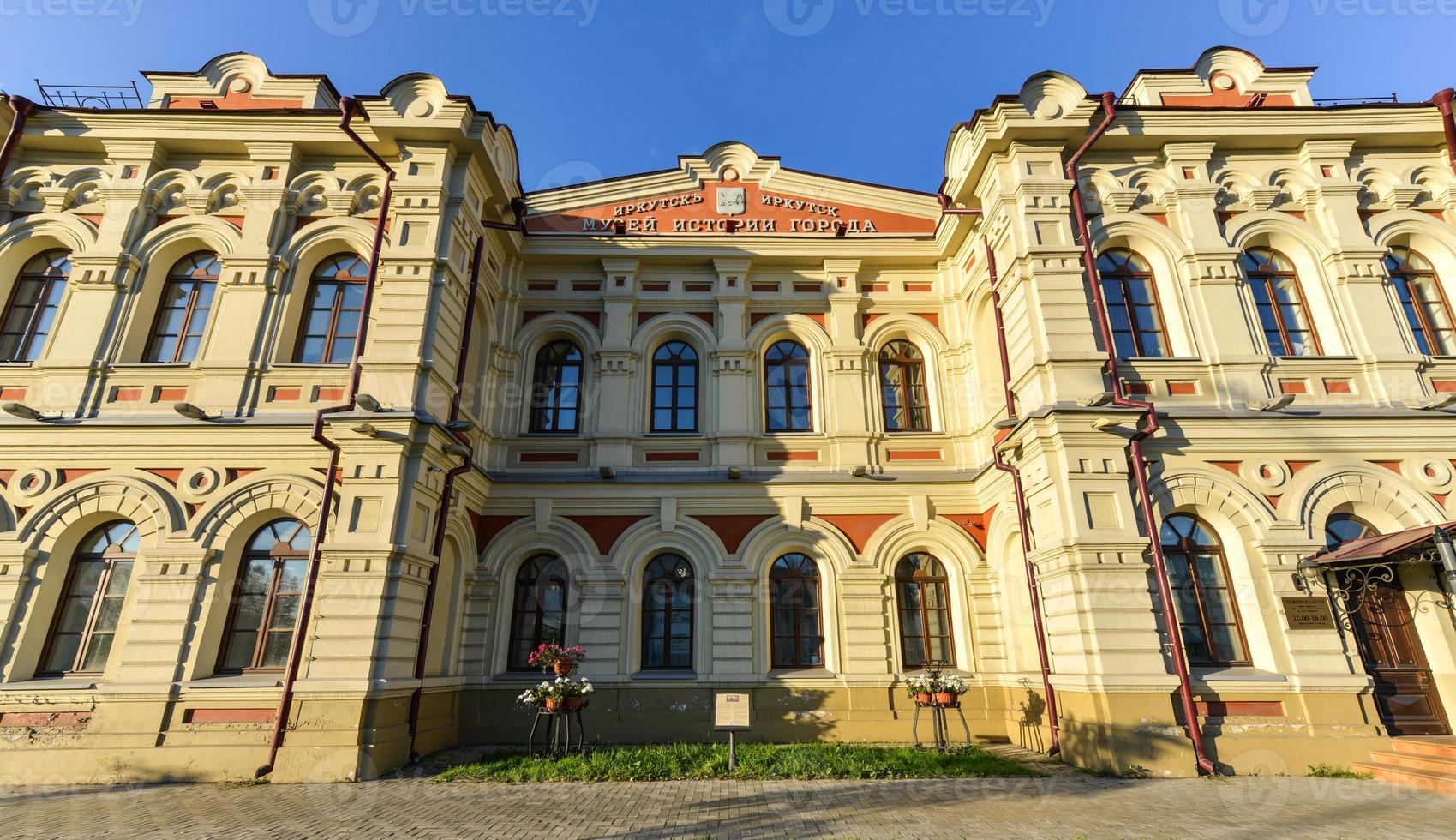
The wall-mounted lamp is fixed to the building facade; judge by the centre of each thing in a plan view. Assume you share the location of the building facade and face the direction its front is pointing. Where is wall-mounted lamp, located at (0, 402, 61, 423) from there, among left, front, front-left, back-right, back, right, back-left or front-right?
right

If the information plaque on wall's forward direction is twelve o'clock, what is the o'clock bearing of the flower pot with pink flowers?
The flower pot with pink flowers is roughly at 2 o'clock from the information plaque on wall.

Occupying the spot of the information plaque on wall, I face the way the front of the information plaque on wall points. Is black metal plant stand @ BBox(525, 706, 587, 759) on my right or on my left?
on my right

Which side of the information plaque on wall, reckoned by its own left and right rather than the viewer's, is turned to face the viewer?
front

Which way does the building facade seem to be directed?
toward the camera

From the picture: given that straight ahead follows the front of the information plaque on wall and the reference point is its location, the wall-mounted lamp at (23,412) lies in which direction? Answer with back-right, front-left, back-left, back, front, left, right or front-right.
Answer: front-right
